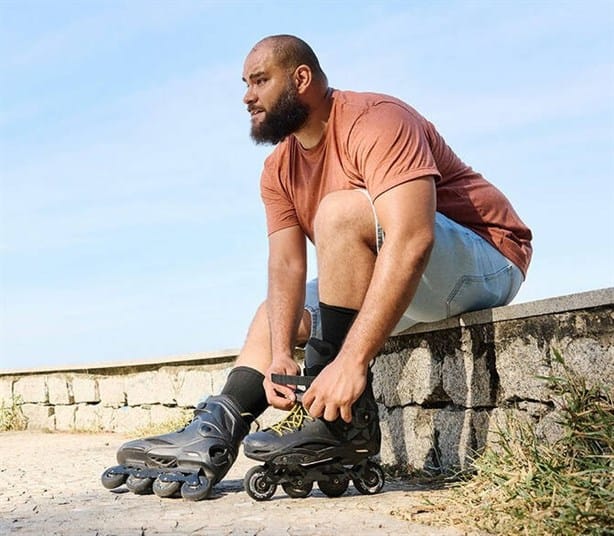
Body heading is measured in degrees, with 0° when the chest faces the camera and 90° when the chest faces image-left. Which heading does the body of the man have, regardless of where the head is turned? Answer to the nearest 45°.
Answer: approximately 45°
